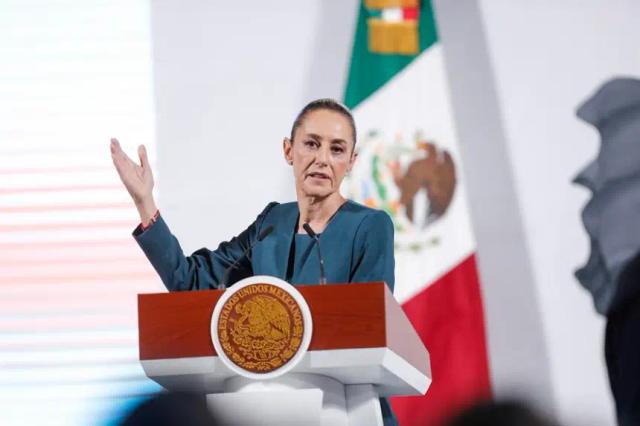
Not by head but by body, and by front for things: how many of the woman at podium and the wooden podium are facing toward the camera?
2

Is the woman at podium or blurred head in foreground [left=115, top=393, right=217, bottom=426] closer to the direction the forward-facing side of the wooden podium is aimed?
the blurred head in foreground

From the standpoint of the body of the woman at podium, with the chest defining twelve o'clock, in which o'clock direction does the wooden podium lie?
The wooden podium is roughly at 12 o'clock from the woman at podium.

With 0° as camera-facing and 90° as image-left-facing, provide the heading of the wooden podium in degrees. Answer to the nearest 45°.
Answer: approximately 0°

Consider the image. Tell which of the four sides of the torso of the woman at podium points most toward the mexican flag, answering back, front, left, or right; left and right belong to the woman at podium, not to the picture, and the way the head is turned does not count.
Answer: back

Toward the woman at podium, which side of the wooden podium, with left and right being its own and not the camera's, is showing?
back
